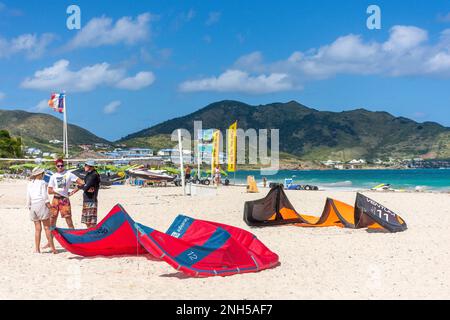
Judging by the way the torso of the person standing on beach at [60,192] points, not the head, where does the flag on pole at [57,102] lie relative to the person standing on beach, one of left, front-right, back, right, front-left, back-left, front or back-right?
back

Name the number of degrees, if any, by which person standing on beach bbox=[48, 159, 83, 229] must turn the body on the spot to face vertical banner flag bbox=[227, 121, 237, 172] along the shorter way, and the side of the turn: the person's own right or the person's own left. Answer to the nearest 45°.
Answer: approximately 135° to the person's own left

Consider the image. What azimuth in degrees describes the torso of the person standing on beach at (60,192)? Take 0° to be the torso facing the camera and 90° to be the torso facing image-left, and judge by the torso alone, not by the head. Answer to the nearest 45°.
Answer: approximately 0°

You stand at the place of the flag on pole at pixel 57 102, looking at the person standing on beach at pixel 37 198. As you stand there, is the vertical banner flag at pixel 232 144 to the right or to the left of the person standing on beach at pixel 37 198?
left

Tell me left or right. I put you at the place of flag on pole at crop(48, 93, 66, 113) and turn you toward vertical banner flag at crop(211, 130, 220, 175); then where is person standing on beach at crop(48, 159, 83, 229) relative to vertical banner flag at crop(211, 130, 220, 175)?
right

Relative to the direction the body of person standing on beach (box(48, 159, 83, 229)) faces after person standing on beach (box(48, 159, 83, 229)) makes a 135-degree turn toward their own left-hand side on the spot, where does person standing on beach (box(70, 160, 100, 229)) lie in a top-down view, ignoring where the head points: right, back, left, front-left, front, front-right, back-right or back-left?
front-right

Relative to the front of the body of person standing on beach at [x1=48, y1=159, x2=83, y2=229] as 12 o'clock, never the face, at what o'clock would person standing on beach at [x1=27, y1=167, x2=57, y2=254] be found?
person standing on beach at [x1=27, y1=167, x2=57, y2=254] is roughly at 1 o'clock from person standing on beach at [x1=48, y1=159, x2=83, y2=229].
